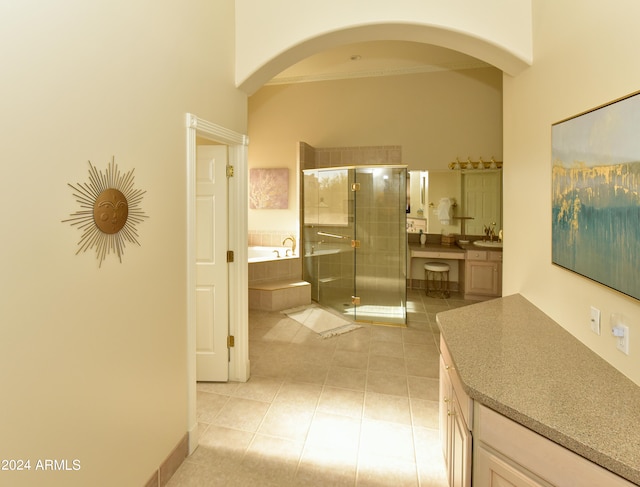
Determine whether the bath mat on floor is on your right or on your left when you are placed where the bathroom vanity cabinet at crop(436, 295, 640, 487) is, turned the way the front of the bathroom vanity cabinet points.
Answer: on your right

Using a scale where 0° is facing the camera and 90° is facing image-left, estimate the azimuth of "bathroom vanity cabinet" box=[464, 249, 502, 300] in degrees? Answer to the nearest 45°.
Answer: approximately 0°

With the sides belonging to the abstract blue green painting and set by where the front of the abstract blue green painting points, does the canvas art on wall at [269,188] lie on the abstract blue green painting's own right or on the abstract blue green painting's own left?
on the abstract blue green painting's own right

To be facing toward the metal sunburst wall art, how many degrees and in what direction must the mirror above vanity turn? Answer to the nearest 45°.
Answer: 0° — it already faces it

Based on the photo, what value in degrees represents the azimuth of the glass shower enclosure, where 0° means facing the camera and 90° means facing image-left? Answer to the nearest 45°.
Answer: approximately 45°

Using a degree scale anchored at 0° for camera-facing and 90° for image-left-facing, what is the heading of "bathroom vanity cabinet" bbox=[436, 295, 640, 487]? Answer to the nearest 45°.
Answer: approximately 45°

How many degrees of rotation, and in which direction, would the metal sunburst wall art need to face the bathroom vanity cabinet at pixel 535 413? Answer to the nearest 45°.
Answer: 0° — it already faces it

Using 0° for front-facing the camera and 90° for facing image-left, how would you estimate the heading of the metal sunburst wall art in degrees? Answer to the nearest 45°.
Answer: approximately 315°
